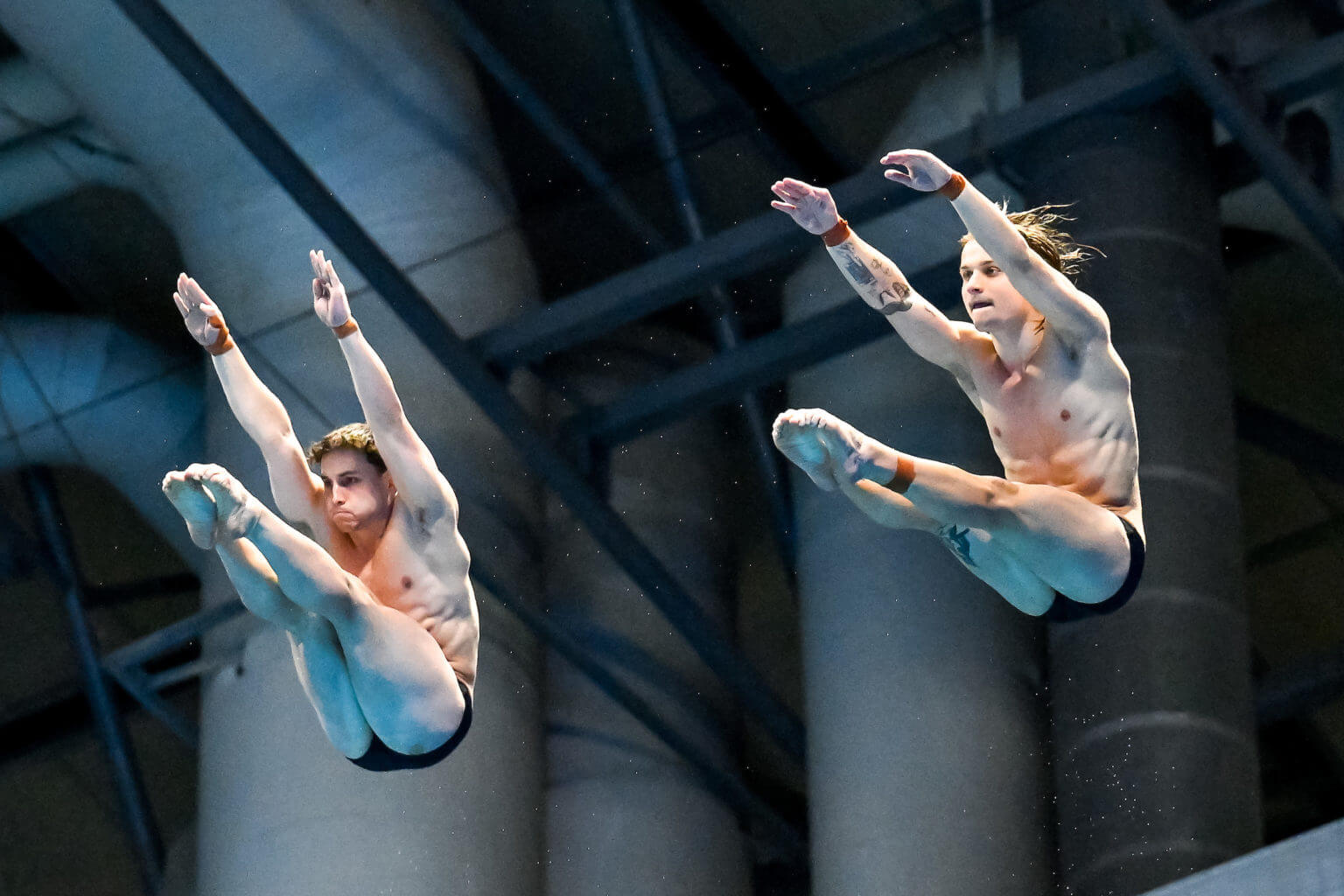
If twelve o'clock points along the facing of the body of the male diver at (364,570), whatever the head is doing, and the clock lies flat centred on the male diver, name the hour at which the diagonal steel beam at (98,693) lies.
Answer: The diagonal steel beam is roughly at 4 o'clock from the male diver.

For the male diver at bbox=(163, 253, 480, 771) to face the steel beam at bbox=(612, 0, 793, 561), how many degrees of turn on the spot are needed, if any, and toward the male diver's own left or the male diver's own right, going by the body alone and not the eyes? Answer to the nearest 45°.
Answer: approximately 180°

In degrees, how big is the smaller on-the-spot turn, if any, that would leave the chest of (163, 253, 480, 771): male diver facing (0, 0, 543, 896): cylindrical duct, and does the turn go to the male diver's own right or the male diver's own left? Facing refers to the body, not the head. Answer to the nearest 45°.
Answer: approximately 135° to the male diver's own right

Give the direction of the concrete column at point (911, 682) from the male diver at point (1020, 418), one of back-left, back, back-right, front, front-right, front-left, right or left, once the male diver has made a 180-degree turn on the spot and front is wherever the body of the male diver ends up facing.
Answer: front-left

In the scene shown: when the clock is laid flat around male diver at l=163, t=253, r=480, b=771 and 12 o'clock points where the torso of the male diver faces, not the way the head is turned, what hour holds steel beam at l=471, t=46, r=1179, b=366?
The steel beam is roughly at 6 o'clock from the male diver.

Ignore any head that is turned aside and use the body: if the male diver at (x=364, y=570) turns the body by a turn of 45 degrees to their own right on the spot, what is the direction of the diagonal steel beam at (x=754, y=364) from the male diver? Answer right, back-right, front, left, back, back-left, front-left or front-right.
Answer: back-right

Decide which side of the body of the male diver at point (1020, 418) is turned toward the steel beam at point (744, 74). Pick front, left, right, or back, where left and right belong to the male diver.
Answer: right

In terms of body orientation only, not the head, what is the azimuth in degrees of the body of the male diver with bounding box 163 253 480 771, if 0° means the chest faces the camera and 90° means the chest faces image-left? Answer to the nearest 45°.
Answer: approximately 45°

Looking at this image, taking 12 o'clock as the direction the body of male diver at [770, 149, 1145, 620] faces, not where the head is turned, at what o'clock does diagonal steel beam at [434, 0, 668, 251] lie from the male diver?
The diagonal steel beam is roughly at 3 o'clock from the male diver.

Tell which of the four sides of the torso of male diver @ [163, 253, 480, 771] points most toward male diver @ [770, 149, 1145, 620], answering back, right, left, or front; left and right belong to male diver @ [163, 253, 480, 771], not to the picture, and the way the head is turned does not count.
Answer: left
